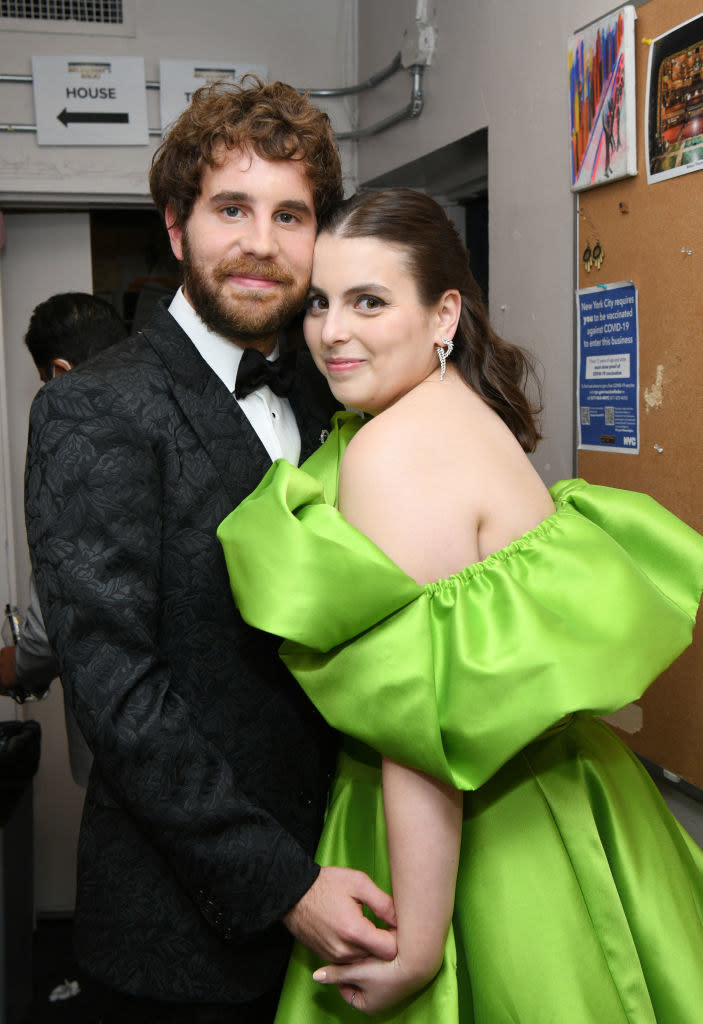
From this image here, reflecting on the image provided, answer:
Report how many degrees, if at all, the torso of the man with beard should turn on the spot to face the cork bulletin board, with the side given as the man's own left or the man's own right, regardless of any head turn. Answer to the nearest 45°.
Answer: approximately 45° to the man's own left

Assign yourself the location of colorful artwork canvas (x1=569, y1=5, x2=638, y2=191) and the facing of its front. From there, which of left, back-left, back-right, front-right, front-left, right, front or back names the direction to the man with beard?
front

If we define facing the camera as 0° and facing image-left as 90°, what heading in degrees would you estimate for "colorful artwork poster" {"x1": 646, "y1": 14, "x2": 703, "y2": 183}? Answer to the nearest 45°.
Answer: approximately 45°

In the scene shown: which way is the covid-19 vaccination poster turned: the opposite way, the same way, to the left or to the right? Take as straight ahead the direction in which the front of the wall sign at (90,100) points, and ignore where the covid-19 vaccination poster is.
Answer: to the right

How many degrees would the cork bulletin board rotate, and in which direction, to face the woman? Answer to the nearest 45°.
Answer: approximately 45° to its left

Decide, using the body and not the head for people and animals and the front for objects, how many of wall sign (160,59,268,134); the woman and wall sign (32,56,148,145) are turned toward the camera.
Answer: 2

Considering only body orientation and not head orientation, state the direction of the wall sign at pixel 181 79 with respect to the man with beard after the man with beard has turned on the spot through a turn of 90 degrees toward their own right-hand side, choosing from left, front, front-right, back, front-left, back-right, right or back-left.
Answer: back-right

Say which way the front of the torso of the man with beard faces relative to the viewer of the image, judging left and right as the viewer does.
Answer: facing the viewer and to the right of the viewer

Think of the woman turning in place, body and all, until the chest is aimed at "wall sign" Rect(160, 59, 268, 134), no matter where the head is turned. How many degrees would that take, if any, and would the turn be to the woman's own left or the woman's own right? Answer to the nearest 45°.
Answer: approximately 45° to the woman's own right

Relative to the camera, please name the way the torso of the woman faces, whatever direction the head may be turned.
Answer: to the viewer's left

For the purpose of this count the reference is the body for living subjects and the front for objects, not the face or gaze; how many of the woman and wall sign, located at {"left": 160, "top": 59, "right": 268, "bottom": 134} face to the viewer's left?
1

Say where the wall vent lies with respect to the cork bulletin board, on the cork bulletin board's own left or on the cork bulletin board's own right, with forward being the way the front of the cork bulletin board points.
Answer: on the cork bulletin board's own right
